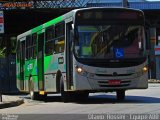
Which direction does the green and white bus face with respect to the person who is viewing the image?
facing the viewer and to the right of the viewer
